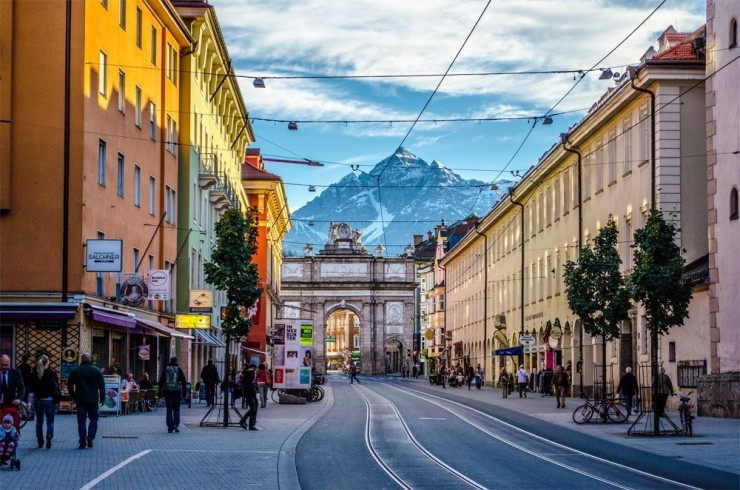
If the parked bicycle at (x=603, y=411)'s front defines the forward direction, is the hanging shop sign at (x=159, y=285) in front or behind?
in front

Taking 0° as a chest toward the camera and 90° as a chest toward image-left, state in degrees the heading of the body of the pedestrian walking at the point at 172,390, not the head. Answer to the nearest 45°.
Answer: approximately 180°

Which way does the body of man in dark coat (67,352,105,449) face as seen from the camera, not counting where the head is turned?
away from the camera

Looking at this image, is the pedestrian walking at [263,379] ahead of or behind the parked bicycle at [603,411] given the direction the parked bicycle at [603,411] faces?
ahead

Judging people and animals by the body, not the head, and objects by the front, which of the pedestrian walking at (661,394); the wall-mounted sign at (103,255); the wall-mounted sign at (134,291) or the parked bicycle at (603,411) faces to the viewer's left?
the parked bicycle

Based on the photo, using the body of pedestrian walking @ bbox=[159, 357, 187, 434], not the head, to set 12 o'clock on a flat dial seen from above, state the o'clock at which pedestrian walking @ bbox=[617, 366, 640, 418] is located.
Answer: pedestrian walking @ bbox=[617, 366, 640, 418] is roughly at 2 o'clock from pedestrian walking @ bbox=[159, 357, 187, 434].

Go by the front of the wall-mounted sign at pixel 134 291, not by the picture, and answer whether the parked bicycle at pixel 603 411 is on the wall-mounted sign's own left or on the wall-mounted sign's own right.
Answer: on the wall-mounted sign's own left

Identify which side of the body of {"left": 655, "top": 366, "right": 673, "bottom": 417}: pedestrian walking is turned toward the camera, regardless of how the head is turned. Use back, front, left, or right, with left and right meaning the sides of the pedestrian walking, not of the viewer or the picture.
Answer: back
